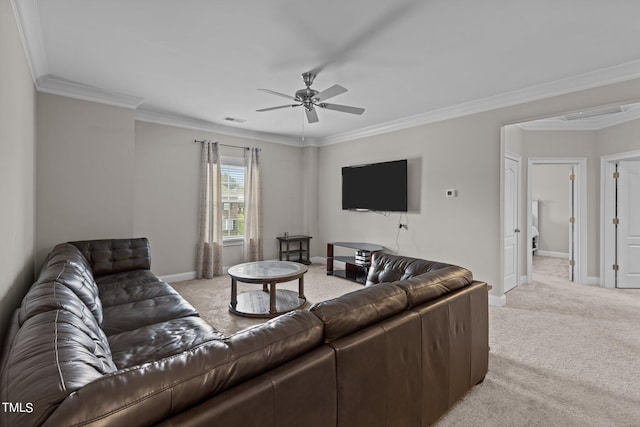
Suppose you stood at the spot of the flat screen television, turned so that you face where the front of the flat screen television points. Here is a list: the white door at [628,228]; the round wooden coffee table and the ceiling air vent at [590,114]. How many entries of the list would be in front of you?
1

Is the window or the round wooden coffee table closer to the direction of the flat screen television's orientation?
the round wooden coffee table

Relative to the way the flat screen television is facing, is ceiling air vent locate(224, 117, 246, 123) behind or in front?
in front

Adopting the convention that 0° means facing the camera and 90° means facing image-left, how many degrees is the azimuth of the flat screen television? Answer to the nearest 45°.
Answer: approximately 45°

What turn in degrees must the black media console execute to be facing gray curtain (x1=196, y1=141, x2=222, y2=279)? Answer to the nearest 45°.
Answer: approximately 45° to its right

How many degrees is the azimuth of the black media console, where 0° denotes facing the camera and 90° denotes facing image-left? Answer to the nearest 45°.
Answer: approximately 45°

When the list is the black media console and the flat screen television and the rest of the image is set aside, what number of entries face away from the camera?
0

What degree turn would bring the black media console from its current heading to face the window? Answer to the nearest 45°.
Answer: approximately 45° to its right
